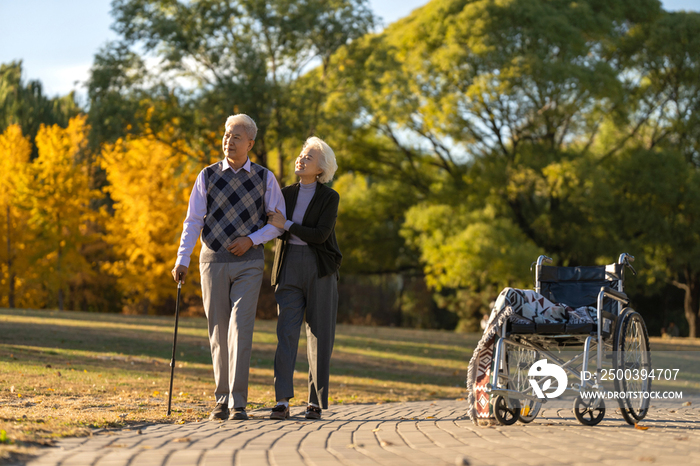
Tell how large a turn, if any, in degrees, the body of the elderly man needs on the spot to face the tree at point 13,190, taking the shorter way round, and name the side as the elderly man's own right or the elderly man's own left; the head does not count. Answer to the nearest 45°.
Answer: approximately 180°

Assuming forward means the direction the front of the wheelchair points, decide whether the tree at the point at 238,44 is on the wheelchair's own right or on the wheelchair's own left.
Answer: on the wheelchair's own right

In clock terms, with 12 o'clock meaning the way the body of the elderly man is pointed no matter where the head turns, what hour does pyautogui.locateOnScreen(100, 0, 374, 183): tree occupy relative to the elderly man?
The tree is roughly at 6 o'clock from the elderly man.

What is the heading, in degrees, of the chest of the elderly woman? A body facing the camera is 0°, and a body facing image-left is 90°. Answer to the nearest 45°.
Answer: approximately 45°

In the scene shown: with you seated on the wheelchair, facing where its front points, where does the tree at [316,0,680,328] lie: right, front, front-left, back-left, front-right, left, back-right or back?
back-right

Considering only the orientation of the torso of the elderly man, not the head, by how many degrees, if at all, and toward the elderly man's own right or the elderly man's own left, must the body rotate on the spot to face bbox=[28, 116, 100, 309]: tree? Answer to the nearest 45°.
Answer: approximately 180°

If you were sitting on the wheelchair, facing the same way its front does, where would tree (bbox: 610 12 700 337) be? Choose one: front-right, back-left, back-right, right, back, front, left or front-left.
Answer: back-right

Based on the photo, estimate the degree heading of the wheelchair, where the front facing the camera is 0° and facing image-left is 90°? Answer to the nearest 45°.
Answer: approximately 45°
